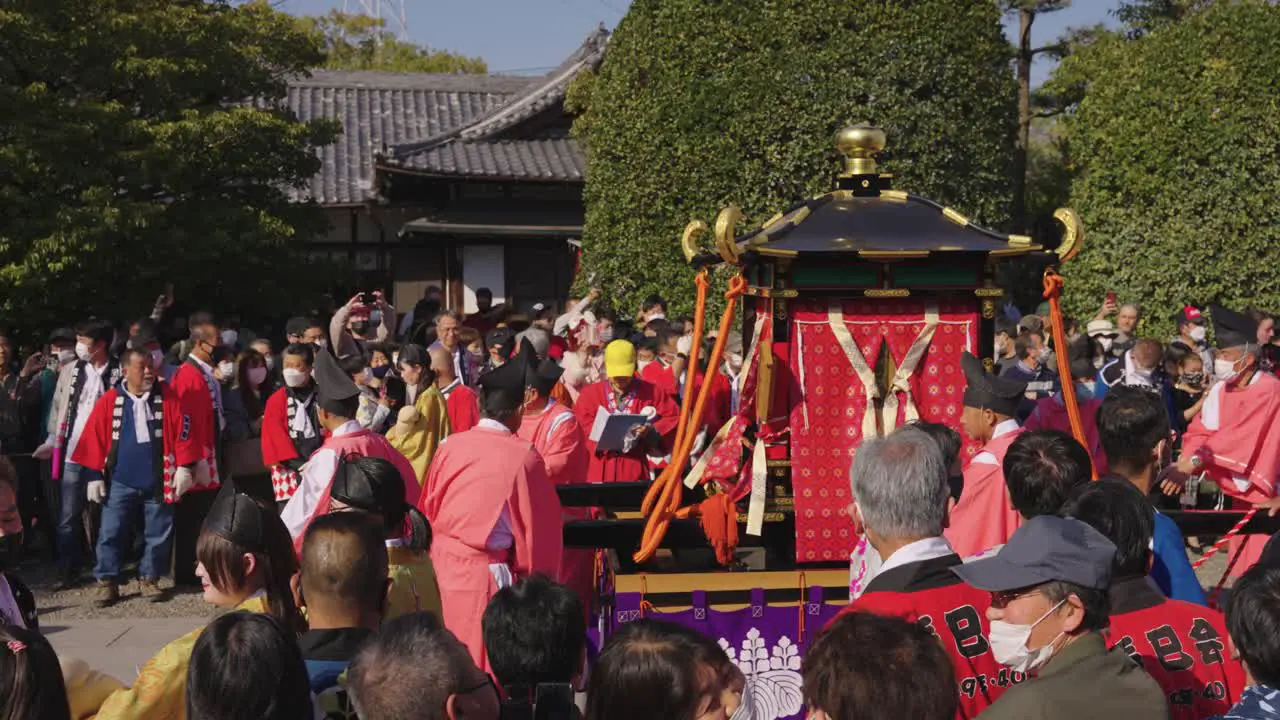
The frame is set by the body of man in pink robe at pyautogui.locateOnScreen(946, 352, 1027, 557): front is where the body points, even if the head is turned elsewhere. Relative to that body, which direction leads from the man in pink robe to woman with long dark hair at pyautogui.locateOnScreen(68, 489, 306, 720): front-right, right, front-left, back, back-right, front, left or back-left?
front-left

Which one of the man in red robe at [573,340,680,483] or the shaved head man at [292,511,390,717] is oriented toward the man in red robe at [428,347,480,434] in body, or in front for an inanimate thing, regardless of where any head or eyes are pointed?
the shaved head man

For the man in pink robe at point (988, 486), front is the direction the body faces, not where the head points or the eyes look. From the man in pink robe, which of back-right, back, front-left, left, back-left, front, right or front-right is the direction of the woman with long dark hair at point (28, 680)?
front-left

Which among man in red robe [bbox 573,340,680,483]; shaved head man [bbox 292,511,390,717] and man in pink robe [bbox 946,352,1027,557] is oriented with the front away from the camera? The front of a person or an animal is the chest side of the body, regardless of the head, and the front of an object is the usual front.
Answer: the shaved head man

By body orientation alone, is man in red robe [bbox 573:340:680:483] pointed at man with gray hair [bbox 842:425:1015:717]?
yes

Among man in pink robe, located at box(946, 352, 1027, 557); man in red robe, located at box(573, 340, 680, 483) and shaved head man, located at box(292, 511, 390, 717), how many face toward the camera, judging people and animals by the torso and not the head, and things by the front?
1

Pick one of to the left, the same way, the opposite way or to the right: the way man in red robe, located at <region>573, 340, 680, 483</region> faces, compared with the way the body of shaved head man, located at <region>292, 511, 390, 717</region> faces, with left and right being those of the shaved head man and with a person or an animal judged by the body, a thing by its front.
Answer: the opposite way

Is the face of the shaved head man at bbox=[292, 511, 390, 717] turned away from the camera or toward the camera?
away from the camera

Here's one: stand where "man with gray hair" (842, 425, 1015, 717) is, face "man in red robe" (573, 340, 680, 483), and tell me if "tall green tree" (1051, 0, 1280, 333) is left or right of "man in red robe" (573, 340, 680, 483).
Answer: right

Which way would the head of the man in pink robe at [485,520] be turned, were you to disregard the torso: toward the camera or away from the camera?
away from the camera

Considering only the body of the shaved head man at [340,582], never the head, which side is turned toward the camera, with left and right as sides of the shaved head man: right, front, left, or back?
back

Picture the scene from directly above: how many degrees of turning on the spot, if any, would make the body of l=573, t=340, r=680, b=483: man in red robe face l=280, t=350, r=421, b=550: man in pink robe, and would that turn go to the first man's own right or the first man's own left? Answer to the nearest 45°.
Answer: approximately 45° to the first man's own right

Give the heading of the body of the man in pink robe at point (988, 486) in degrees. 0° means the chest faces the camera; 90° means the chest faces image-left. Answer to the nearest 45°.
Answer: approximately 90°

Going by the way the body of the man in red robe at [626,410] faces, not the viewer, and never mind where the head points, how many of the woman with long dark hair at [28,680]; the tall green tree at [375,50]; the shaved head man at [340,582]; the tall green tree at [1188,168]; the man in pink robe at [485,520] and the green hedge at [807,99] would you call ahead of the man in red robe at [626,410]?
3

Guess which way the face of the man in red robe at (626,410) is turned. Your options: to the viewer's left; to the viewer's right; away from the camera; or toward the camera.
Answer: toward the camera

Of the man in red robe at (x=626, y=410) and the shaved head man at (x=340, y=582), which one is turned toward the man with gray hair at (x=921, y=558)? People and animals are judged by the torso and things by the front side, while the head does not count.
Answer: the man in red robe

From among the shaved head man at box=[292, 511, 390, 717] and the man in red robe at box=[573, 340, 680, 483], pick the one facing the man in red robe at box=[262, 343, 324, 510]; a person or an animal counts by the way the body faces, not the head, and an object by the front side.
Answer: the shaved head man

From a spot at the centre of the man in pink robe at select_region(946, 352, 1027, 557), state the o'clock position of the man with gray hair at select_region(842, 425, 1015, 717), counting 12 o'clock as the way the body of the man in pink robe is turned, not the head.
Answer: The man with gray hair is roughly at 9 o'clock from the man in pink robe.

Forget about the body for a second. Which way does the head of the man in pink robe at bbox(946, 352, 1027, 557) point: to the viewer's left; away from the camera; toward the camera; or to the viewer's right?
to the viewer's left

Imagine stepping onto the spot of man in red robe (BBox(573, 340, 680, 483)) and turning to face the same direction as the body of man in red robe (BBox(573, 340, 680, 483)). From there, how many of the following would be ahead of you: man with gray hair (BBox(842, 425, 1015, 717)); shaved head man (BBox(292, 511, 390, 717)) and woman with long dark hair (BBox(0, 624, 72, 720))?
3

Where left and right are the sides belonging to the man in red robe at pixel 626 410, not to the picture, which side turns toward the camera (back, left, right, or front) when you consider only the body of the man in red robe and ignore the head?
front
